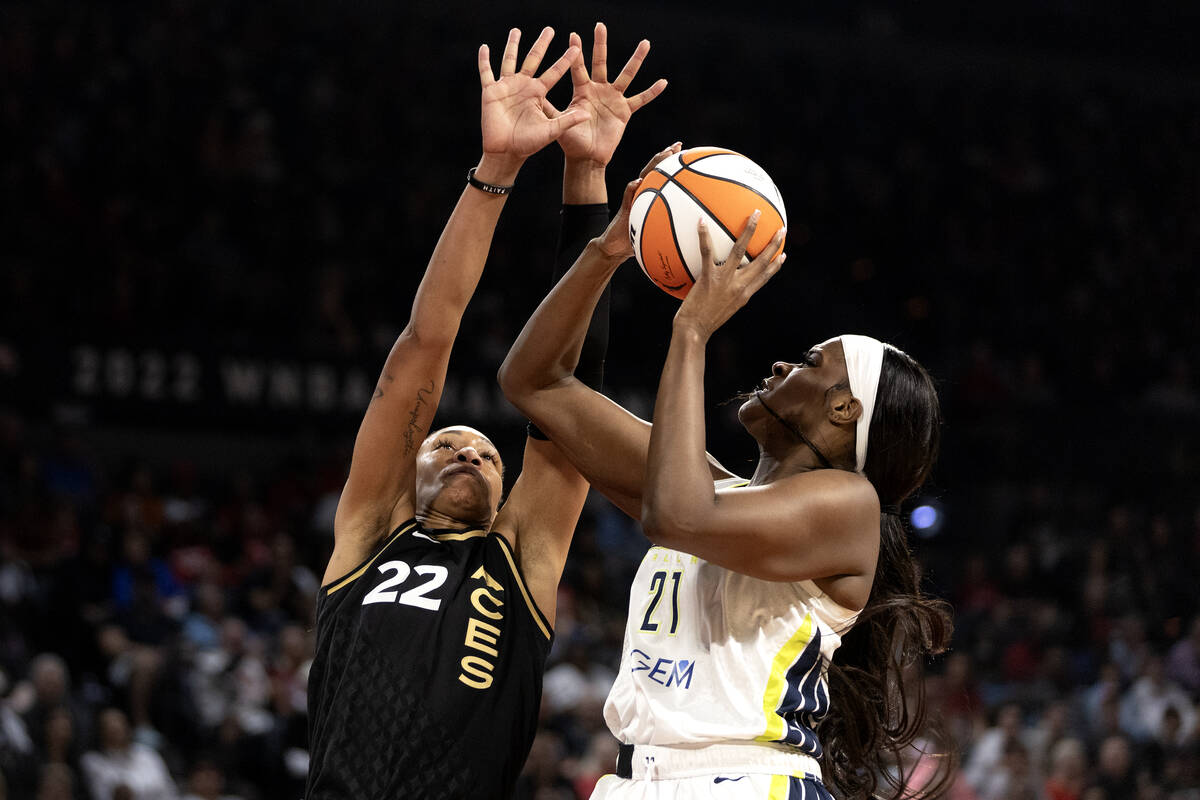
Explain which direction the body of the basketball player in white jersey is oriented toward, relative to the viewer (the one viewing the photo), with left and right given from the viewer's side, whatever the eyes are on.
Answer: facing the viewer and to the left of the viewer

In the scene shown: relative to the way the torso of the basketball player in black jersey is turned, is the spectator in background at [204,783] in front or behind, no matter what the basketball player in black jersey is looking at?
behind

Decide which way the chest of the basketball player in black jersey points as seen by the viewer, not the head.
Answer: toward the camera

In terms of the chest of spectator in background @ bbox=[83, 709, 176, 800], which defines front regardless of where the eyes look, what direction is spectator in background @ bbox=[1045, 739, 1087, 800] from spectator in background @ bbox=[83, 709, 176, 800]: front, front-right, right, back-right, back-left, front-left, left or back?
left

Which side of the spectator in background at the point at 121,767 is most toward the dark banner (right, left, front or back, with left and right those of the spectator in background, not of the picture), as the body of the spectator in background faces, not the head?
back

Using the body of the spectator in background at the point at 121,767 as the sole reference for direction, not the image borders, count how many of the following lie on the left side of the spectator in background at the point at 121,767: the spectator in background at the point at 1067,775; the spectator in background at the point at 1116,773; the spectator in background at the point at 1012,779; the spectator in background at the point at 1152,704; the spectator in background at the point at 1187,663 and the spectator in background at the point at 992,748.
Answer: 6

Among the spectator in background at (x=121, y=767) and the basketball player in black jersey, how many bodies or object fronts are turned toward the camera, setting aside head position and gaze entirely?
2

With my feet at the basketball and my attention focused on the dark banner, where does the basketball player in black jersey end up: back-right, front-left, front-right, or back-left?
front-left

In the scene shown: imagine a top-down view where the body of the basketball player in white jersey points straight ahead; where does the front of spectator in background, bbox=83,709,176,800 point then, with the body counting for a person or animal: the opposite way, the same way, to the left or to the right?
to the left

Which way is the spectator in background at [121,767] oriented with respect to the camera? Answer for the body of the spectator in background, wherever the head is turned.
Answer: toward the camera

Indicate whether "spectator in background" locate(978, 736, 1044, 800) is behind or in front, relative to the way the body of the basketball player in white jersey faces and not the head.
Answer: behind

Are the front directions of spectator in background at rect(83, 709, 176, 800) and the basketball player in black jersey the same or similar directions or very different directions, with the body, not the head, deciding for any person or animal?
same or similar directions
